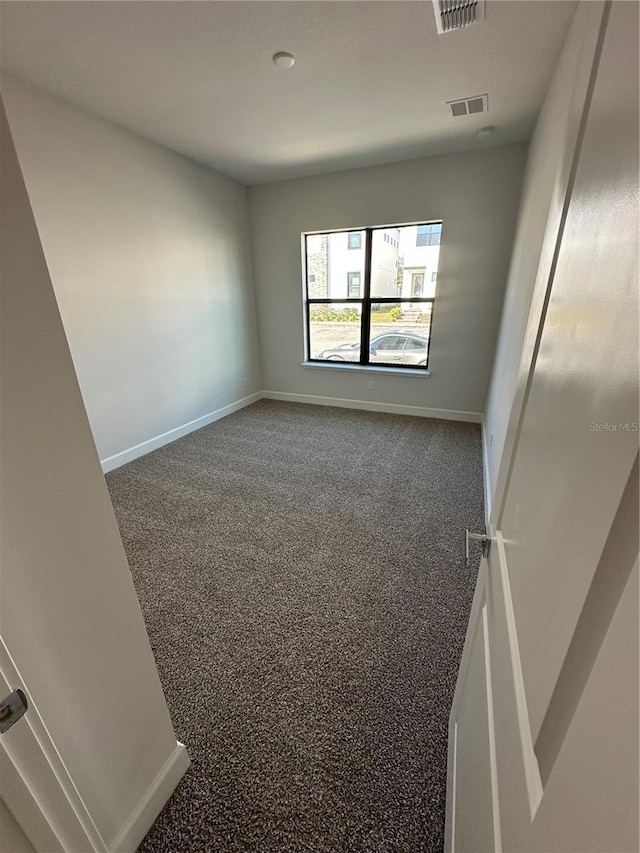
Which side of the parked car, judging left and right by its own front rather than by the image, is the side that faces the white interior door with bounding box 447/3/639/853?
left

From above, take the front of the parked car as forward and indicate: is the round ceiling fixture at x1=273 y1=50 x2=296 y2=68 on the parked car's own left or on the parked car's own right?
on the parked car's own left

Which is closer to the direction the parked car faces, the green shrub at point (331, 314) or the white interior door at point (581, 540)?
the green shrub

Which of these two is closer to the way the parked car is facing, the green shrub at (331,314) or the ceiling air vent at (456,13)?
the green shrub

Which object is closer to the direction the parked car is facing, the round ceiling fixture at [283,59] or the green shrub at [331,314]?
the green shrub

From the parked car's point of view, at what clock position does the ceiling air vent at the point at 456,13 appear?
The ceiling air vent is roughly at 9 o'clock from the parked car.

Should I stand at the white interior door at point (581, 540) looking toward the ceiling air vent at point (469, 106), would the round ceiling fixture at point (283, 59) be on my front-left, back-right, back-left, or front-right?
front-left

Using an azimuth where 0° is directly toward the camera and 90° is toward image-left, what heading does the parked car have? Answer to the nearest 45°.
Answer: approximately 90°
